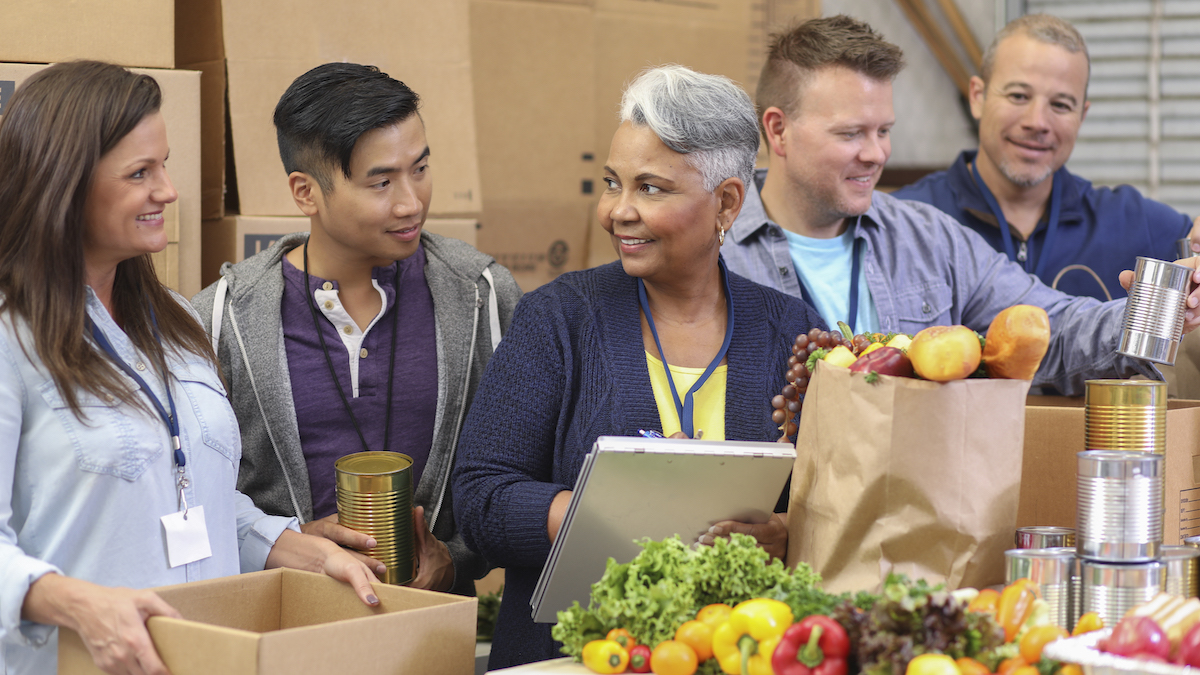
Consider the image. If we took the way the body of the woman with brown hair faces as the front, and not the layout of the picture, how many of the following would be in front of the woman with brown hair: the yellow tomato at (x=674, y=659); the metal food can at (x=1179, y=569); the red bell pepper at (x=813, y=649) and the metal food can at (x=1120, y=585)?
4

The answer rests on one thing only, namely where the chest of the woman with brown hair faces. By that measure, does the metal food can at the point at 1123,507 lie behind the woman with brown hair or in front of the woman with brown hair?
in front

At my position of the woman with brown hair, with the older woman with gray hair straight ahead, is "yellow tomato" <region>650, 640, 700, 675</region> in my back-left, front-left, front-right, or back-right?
front-right

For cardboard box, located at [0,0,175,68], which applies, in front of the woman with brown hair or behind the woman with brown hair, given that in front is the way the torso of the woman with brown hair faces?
behind

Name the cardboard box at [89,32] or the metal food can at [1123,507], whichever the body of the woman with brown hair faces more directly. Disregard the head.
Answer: the metal food can

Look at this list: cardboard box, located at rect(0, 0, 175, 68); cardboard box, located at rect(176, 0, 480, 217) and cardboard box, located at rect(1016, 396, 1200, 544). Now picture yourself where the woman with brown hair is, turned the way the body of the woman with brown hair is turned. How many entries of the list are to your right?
0

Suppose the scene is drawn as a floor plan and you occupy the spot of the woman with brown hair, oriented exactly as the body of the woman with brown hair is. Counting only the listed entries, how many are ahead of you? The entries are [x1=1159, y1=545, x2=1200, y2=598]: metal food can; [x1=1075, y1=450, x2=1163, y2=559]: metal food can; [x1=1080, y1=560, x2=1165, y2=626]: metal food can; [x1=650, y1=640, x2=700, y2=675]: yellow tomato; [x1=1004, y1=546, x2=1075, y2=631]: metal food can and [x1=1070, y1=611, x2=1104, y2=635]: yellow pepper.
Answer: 6

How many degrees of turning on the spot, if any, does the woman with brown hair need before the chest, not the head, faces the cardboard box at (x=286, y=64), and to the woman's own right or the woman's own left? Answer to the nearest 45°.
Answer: approximately 135° to the woman's own left

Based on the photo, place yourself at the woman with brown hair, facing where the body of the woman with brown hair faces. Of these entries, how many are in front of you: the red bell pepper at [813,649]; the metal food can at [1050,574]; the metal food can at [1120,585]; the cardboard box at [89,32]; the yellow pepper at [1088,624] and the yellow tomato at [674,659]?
5

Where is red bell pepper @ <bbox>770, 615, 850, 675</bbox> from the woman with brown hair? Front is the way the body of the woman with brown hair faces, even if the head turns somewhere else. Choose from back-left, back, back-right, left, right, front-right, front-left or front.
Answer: front

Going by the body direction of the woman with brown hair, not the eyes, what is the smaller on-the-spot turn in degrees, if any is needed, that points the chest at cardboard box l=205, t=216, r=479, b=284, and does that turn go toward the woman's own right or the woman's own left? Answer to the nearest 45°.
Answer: approximately 135° to the woman's own left

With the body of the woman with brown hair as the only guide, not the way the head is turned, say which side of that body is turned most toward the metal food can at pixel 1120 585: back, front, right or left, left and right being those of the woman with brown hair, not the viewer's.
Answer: front

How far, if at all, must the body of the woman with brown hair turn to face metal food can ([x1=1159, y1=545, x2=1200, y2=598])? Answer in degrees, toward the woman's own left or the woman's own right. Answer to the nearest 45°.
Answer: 0° — they already face it

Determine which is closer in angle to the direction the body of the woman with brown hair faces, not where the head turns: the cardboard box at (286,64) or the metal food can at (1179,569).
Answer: the metal food can

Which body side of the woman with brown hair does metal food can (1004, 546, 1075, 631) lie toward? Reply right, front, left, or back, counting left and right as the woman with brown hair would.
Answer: front

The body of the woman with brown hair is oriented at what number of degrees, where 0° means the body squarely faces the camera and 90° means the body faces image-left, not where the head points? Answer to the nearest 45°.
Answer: approximately 315°
